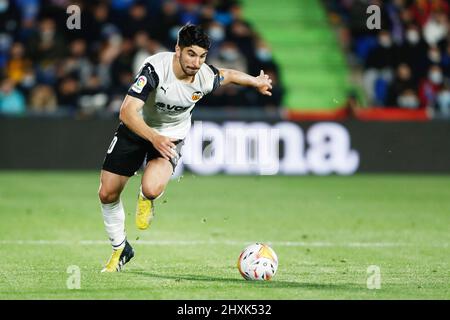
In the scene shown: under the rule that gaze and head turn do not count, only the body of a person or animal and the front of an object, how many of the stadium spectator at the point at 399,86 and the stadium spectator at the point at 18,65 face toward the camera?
2

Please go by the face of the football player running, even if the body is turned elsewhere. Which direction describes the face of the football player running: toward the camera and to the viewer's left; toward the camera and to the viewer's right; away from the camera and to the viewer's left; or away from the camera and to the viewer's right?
toward the camera and to the viewer's right

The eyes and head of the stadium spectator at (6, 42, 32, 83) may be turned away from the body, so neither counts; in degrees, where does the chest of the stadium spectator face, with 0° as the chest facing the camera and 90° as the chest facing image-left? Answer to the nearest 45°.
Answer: approximately 0°

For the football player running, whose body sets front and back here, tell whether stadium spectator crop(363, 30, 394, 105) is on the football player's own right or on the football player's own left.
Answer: on the football player's own left

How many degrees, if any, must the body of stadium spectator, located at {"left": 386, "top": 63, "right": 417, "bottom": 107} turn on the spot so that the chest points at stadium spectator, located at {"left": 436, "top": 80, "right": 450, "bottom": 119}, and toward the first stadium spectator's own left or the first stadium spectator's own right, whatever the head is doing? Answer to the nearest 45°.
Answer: approximately 135° to the first stadium spectator's own left

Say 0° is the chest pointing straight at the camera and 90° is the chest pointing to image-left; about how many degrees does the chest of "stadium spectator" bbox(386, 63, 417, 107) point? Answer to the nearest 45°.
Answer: approximately 0°

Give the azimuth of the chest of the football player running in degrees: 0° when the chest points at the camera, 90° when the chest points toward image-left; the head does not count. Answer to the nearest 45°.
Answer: approximately 315°
